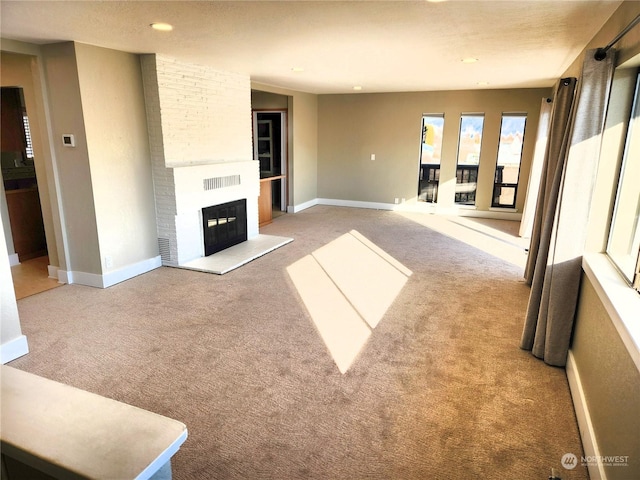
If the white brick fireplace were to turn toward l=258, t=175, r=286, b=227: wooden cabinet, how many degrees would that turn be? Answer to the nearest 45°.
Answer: approximately 90° to its left

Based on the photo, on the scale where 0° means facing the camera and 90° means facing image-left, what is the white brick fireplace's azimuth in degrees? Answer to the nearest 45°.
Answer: approximately 315°

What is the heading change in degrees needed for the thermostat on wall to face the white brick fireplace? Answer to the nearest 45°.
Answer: approximately 135° to its left

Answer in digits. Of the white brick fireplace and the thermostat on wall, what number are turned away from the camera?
0

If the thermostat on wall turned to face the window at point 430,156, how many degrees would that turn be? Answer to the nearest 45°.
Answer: approximately 135° to its left

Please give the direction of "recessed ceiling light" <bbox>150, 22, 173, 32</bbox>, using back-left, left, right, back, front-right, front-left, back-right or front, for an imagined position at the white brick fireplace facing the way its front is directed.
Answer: front-right

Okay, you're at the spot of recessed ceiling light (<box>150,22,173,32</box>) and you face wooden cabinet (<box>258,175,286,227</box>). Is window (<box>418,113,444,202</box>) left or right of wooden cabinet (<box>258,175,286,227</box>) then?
right

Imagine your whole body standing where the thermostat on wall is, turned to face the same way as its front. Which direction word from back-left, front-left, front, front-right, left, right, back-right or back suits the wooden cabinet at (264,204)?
back

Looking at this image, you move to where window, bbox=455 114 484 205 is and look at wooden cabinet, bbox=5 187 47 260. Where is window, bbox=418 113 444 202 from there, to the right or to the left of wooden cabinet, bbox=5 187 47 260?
right

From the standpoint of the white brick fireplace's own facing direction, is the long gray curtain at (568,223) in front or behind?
in front

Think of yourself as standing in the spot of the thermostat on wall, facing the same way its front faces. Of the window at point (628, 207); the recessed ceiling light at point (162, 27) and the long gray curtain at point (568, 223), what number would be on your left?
3

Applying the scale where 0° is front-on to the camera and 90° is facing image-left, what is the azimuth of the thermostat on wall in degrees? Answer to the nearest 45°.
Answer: approximately 45°
